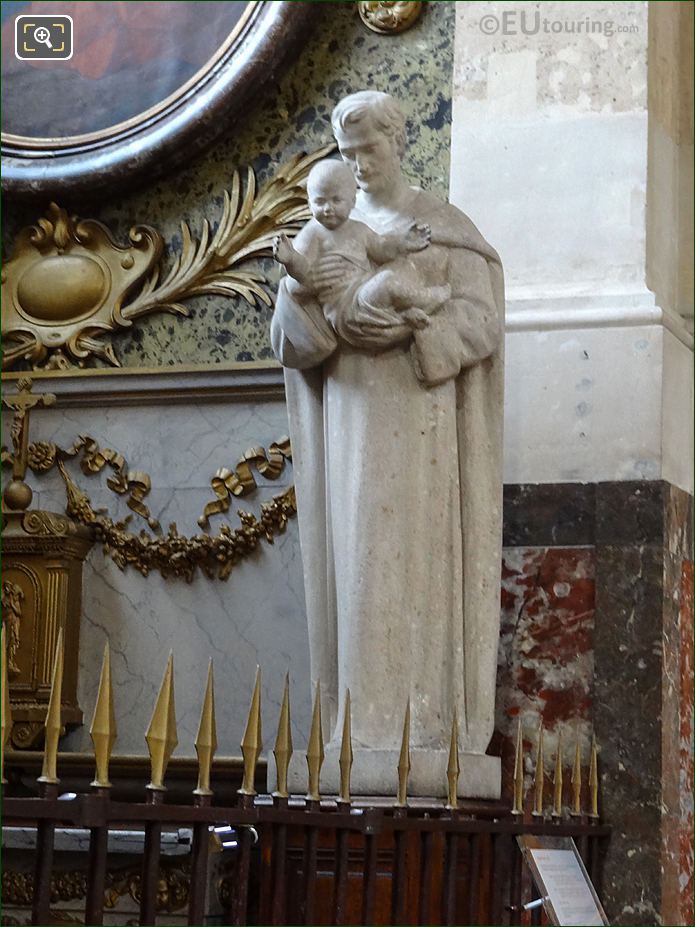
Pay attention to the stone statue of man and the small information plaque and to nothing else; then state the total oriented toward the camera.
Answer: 2

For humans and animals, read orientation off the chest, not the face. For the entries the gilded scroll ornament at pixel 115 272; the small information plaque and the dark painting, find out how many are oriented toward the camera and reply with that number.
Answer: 3

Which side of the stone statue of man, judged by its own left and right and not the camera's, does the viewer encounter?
front

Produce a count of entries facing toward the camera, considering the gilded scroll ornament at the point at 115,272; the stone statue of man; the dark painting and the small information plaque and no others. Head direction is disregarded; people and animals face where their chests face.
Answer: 4

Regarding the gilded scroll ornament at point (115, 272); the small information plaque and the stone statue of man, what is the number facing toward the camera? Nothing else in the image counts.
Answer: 3

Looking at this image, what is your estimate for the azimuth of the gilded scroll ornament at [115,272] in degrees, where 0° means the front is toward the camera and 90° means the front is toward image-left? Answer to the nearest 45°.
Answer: approximately 0°

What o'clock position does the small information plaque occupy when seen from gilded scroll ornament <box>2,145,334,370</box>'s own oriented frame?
The small information plaque is roughly at 11 o'clock from the gilded scroll ornament.

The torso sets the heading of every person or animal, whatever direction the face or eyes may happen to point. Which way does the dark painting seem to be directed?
toward the camera
